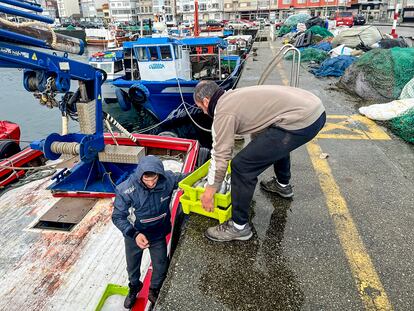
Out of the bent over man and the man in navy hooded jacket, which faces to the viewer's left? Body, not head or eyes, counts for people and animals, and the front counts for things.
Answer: the bent over man

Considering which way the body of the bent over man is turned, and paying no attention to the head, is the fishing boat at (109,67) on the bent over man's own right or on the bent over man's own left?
on the bent over man's own right

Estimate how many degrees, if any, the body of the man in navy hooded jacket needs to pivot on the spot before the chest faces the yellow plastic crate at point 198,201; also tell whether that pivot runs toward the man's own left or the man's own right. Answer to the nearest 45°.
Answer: approximately 135° to the man's own left

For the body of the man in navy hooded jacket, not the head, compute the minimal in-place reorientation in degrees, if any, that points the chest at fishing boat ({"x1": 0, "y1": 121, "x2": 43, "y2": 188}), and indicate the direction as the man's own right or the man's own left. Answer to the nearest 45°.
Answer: approximately 135° to the man's own right

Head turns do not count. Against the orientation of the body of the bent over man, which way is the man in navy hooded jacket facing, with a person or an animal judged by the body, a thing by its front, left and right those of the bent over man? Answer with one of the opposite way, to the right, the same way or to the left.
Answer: to the left

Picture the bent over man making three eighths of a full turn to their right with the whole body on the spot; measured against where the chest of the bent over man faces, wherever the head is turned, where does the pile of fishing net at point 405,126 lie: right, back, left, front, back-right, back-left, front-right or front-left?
front

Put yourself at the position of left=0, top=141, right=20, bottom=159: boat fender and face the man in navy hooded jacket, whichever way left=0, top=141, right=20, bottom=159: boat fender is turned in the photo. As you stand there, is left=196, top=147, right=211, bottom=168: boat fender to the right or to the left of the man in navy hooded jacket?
left

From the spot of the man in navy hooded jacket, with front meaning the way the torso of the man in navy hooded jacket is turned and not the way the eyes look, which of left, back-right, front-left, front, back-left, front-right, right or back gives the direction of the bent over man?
left

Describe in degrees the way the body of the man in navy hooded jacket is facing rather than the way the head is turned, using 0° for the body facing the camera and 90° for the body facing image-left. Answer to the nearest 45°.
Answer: approximately 0°

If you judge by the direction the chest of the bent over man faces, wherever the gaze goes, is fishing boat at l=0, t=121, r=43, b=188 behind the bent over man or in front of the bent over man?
in front

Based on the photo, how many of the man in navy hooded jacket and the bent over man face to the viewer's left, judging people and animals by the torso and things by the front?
1

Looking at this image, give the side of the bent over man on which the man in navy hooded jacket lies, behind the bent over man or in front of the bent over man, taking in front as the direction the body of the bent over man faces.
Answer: in front

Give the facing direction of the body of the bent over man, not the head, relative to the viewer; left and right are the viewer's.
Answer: facing to the left of the viewer
